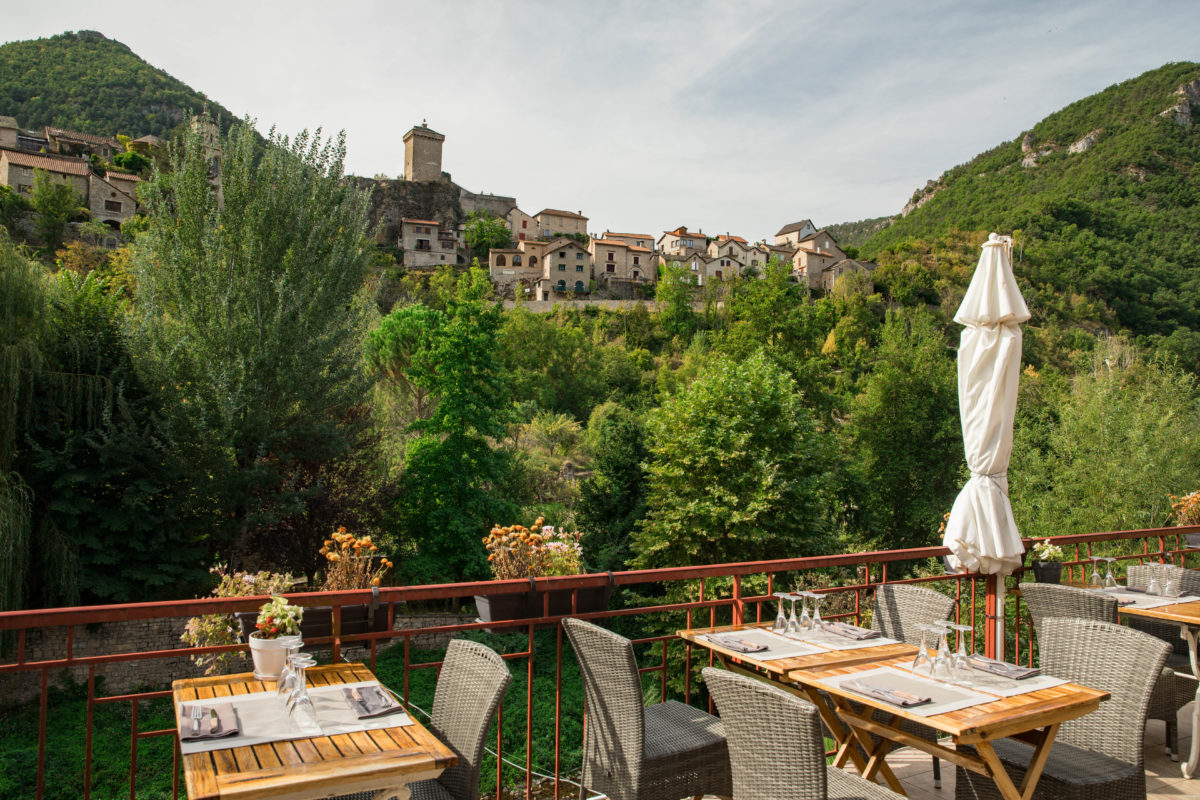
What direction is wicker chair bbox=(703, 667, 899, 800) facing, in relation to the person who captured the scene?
facing away from the viewer and to the right of the viewer

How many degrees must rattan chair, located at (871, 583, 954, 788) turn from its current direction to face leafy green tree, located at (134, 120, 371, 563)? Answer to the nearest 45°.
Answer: approximately 90° to its right

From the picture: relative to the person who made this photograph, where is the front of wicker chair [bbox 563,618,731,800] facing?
facing away from the viewer and to the right of the viewer

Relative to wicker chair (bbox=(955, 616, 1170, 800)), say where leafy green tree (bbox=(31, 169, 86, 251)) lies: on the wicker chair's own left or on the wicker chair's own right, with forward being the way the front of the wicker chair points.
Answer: on the wicker chair's own right

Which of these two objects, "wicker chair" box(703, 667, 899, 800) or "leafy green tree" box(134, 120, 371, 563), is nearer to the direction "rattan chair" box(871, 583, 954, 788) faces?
the wicker chair

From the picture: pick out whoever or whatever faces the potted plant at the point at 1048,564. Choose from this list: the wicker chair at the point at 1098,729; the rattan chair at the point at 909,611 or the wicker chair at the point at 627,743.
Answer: the wicker chair at the point at 627,743

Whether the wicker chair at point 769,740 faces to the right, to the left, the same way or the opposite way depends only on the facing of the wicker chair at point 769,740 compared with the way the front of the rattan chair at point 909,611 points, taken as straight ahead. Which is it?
the opposite way

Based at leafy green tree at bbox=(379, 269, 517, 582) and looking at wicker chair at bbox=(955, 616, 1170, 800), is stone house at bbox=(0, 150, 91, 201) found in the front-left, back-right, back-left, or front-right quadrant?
back-right

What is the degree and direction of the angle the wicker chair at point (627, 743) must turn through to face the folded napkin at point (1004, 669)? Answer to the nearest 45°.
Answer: approximately 45° to its right

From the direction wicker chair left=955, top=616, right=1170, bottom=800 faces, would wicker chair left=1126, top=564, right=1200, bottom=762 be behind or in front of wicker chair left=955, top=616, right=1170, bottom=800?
behind

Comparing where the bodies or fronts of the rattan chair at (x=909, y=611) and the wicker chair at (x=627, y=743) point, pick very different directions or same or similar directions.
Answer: very different directions

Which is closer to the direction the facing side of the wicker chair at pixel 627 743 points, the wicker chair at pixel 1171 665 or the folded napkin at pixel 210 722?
the wicker chair
